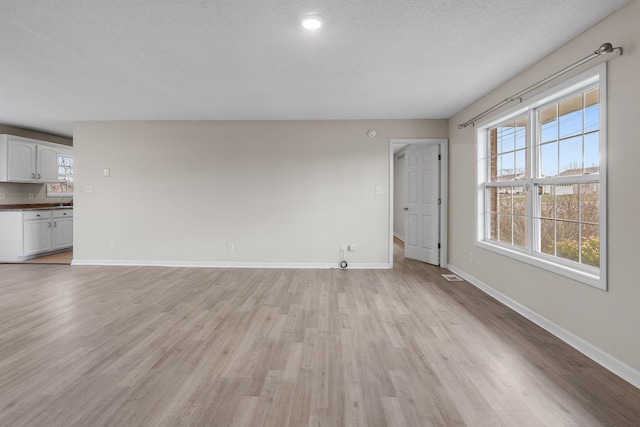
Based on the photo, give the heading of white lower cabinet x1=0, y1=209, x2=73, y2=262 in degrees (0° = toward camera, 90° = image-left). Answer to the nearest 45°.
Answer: approximately 315°

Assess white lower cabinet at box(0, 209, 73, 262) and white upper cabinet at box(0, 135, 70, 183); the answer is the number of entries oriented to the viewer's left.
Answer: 0

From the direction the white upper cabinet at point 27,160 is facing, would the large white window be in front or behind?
in front

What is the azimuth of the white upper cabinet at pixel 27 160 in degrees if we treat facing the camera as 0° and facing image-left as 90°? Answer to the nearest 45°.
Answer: approximately 315°

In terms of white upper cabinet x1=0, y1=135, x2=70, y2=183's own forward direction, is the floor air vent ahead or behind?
ahead
